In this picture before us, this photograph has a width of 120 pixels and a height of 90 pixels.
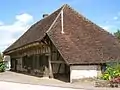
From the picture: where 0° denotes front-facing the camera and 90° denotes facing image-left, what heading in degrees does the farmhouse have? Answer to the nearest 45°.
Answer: approximately 45°
